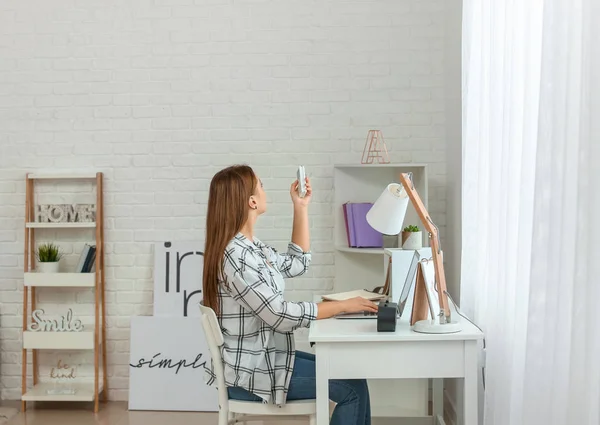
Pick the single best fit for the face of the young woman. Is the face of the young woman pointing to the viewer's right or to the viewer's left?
to the viewer's right

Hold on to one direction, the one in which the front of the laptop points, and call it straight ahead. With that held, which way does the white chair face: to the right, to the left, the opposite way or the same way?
the opposite way

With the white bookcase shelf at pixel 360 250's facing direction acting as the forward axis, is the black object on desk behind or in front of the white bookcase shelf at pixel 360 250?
in front

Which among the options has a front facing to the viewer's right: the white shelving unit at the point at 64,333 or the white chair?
the white chair

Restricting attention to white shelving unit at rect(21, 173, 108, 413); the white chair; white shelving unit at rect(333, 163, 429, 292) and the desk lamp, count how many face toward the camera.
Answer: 2

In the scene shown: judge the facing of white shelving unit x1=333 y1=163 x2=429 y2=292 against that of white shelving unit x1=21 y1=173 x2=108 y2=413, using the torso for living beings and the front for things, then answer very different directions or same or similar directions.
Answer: same or similar directions

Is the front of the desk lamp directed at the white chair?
yes

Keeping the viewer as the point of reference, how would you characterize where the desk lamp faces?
facing to the left of the viewer

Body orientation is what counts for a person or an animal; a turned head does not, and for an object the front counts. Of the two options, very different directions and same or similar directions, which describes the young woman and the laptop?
very different directions

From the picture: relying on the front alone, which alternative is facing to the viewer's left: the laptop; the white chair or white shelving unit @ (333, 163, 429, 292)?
the laptop

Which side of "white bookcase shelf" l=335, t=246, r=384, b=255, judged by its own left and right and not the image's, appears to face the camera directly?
front

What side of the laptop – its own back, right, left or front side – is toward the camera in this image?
left

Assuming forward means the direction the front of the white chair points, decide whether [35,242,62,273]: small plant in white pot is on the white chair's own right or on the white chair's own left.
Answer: on the white chair's own left

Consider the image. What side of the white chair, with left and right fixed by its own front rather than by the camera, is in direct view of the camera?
right
